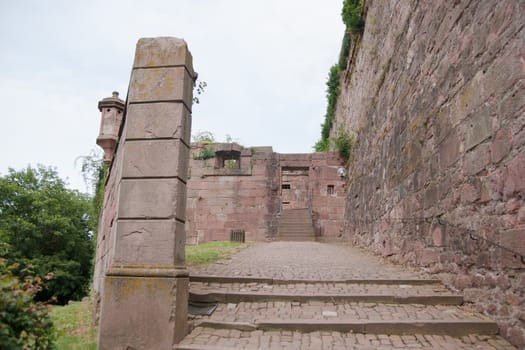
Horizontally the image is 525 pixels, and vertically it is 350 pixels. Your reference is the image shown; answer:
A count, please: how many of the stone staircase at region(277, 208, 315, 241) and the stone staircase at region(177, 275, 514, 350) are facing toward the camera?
2

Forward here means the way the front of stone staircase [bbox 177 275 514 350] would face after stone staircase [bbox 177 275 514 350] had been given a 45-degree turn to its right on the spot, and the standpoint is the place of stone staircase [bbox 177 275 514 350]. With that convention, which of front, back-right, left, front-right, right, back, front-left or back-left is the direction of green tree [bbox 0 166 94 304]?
right

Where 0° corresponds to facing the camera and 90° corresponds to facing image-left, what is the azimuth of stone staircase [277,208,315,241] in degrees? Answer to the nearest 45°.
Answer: approximately 0°

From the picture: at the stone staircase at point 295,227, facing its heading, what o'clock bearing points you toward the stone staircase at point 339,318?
the stone staircase at point 339,318 is roughly at 12 o'clock from the stone staircase at point 295,227.

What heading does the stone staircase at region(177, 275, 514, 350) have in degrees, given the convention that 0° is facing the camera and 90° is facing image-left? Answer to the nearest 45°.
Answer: approximately 0°

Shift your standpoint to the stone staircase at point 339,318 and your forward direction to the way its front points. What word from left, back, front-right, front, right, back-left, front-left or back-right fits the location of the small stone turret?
back-right

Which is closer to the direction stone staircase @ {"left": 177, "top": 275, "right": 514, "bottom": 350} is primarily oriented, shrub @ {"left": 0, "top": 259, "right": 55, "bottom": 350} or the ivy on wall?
the shrub

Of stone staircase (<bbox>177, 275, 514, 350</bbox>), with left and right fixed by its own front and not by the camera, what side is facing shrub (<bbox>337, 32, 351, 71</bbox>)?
back

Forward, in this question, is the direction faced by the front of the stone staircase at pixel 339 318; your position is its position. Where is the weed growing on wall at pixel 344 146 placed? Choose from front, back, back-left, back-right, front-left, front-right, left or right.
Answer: back

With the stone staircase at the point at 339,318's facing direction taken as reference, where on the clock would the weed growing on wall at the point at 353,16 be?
The weed growing on wall is roughly at 6 o'clock from the stone staircase.
